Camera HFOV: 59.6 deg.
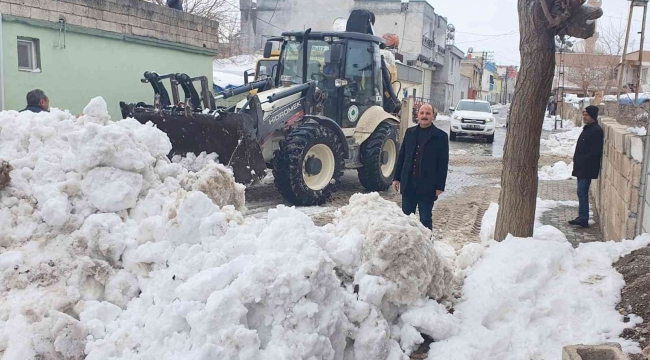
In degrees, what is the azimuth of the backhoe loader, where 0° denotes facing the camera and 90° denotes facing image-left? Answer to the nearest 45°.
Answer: approximately 45°

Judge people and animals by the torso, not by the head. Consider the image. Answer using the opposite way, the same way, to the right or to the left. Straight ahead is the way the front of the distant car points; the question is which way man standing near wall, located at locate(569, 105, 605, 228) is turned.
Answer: to the right

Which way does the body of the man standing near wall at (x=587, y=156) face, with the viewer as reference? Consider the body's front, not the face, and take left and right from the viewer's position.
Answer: facing to the left of the viewer

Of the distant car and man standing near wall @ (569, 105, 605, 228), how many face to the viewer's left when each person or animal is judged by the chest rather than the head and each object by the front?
1

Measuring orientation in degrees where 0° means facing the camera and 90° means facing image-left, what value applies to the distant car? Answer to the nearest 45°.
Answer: approximately 0°

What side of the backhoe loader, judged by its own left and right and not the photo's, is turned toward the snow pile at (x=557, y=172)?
back

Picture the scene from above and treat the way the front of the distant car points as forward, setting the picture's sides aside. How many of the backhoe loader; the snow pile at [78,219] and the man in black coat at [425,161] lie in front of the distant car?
3
